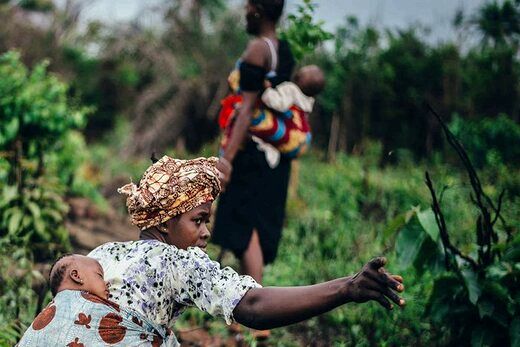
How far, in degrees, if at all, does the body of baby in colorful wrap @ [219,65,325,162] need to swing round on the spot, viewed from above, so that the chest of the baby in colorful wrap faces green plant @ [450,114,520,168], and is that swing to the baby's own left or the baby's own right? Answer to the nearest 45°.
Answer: approximately 90° to the baby's own right

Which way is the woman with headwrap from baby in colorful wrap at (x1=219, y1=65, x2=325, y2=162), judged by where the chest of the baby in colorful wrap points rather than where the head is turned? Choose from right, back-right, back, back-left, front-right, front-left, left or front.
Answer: back-left

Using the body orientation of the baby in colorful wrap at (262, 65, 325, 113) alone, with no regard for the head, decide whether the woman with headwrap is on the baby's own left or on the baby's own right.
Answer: on the baby's own left

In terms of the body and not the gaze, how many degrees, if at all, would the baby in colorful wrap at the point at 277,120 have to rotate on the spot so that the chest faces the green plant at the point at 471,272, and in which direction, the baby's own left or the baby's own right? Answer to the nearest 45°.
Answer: approximately 180°

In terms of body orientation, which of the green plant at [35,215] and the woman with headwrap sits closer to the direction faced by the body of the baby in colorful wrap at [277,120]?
the green plant

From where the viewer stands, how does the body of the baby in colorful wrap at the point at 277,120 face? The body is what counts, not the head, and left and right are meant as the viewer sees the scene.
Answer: facing away from the viewer and to the left of the viewer
